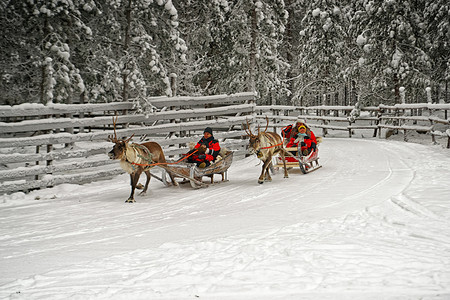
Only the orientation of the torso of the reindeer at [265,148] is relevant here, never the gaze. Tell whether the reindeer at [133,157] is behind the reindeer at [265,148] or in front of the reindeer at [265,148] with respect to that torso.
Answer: in front

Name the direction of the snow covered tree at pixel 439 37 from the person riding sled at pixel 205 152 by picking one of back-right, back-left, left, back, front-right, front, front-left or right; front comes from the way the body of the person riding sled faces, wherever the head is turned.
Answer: back

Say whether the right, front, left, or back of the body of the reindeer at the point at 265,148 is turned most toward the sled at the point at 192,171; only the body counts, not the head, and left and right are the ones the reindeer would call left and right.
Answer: front

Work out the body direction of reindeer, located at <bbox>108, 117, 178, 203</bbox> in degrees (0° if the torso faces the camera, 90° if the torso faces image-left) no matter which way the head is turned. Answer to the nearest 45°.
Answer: approximately 45°

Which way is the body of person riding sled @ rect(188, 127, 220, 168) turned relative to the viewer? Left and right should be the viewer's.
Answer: facing the viewer and to the left of the viewer

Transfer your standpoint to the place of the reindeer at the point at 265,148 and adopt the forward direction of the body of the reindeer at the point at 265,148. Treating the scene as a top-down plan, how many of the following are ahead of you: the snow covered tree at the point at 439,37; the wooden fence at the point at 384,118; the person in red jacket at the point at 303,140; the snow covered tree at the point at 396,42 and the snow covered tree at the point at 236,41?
0

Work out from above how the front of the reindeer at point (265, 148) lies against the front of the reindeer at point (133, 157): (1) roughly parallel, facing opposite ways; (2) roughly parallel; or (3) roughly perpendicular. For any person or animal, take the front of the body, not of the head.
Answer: roughly parallel

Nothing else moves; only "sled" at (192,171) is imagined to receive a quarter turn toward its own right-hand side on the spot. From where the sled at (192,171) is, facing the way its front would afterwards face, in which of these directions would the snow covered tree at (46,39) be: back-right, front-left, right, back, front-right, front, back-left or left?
front

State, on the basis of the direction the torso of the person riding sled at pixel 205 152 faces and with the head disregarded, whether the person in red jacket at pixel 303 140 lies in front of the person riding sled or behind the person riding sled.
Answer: behind

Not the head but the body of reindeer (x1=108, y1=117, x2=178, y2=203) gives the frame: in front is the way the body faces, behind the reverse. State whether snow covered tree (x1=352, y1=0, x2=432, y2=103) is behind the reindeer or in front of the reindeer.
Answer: behind

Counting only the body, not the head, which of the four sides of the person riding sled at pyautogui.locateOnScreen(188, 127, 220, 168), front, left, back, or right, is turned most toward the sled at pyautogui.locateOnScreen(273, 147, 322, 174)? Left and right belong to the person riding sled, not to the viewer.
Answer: back

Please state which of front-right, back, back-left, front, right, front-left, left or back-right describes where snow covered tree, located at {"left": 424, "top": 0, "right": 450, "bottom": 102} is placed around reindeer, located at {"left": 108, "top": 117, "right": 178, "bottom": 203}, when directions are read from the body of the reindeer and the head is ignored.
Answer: back

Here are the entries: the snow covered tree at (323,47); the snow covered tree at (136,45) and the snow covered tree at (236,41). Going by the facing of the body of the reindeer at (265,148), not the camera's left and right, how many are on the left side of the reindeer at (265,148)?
0

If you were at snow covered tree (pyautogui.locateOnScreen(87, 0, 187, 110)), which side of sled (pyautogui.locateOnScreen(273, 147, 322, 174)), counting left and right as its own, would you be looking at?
right

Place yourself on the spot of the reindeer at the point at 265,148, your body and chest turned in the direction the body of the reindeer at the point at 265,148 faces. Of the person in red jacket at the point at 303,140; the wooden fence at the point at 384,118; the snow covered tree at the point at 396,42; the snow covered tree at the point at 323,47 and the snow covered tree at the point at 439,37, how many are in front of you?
0

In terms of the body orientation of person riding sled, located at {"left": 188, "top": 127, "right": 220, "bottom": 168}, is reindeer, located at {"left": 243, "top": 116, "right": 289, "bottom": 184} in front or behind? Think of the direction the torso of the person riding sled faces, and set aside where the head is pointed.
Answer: behind

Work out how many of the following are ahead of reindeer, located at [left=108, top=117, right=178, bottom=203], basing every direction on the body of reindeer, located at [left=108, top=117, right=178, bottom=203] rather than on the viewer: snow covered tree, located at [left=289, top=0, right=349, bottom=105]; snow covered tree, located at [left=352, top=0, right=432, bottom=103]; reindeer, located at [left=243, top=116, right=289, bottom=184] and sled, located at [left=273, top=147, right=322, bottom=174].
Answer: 0

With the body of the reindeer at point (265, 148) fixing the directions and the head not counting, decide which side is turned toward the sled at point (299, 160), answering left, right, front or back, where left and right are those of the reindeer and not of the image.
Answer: back

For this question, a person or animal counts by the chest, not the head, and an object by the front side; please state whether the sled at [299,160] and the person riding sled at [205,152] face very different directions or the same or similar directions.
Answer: same or similar directions

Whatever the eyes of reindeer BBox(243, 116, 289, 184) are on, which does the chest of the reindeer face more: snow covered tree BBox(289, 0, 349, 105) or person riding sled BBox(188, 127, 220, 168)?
the person riding sled
